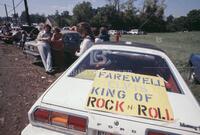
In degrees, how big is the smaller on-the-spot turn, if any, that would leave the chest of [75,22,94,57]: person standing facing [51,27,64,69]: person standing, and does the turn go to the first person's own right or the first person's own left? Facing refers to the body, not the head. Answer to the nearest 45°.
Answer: approximately 90° to the first person's own right

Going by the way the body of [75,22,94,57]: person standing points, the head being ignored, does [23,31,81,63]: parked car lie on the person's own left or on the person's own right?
on the person's own right

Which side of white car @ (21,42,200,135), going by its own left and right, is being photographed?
back

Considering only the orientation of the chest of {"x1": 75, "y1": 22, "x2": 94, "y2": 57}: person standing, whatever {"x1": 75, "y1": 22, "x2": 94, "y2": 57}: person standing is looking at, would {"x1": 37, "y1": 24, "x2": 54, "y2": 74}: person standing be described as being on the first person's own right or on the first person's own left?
on the first person's own right

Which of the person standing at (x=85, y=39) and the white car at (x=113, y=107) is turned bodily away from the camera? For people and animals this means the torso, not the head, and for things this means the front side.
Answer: the white car

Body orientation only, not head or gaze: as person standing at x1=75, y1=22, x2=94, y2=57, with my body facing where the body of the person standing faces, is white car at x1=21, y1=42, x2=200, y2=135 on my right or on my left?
on my left
